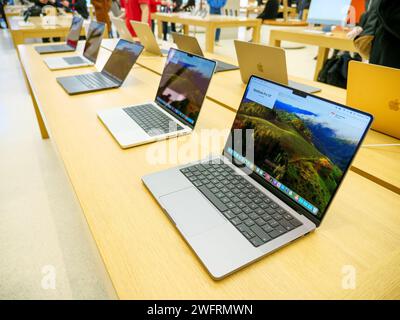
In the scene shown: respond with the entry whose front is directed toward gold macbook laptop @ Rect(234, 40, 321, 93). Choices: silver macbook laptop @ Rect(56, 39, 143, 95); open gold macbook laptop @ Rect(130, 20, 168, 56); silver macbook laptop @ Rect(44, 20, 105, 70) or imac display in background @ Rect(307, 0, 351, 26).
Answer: the imac display in background

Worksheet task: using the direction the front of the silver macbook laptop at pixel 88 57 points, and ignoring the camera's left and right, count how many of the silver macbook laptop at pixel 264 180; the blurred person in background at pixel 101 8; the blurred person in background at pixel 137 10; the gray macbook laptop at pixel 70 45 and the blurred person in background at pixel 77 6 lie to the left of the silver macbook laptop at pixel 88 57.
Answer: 1

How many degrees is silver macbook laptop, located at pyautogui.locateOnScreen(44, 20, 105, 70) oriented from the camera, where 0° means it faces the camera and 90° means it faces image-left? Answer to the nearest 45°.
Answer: approximately 90°

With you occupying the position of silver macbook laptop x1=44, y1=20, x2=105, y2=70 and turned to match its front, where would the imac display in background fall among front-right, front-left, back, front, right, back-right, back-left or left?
back

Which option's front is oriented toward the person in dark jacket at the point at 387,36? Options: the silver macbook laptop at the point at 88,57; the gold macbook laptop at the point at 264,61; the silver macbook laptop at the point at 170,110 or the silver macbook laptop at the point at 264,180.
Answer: the gold macbook laptop

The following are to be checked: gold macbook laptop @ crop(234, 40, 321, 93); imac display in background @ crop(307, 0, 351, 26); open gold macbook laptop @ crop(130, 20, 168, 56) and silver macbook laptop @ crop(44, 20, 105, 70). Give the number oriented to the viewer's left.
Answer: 1

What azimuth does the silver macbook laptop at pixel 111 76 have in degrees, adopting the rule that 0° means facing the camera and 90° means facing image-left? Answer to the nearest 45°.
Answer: approximately 45°

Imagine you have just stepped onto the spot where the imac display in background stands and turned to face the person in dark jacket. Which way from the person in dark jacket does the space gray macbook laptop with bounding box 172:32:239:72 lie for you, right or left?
right

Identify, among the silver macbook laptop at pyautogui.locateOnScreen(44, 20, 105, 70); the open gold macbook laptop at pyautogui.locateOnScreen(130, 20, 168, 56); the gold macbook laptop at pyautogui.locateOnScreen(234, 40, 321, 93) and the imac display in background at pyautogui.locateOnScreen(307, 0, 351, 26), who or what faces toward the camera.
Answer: the imac display in background

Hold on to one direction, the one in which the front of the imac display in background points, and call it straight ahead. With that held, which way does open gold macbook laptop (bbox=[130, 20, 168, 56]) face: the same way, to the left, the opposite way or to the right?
the opposite way

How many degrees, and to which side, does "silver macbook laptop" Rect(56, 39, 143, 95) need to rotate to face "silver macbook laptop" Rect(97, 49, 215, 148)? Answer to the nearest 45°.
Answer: approximately 45° to its left

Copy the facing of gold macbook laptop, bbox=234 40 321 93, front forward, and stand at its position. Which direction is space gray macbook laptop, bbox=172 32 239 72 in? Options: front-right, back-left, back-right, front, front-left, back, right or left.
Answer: left

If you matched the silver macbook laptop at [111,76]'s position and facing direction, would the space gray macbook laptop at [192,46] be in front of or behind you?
behind

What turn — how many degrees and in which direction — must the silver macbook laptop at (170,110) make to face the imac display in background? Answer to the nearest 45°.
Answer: approximately 180°

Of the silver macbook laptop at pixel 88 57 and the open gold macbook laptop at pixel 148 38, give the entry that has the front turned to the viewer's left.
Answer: the silver macbook laptop at pixel 88 57

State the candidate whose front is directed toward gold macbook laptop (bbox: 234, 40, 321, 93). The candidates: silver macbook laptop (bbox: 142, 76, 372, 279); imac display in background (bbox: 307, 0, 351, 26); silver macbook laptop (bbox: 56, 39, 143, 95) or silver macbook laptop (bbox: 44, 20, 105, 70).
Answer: the imac display in background

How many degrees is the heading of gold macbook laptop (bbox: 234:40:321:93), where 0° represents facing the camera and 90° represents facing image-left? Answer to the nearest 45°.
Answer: approximately 225°

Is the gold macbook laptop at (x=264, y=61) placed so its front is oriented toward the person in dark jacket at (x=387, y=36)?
yes
